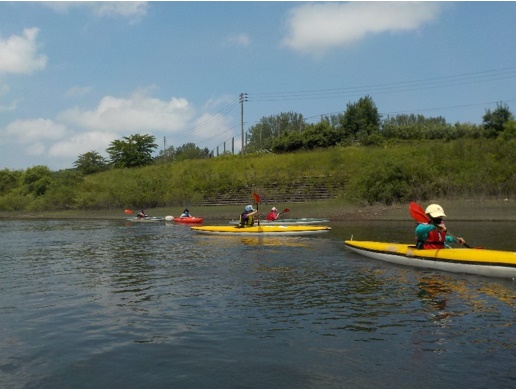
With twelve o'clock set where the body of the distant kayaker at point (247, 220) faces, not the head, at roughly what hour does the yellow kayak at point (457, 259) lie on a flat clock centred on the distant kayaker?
The yellow kayak is roughly at 2 o'clock from the distant kayaker.

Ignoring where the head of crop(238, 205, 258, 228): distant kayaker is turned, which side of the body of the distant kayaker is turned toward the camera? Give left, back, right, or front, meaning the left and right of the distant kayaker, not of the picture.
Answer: right

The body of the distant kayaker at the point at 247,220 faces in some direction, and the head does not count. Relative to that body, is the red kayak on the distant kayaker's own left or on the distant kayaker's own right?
on the distant kayaker's own left

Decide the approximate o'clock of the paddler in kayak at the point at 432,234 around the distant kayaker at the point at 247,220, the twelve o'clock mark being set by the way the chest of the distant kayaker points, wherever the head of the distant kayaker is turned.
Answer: The paddler in kayak is roughly at 2 o'clock from the distant kayaker.
